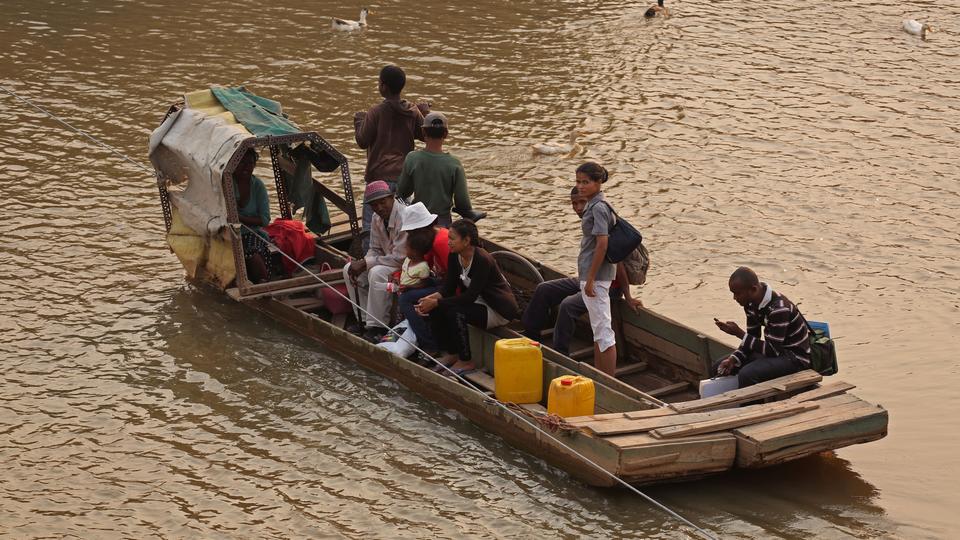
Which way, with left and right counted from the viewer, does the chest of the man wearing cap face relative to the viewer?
facing away from the viewer

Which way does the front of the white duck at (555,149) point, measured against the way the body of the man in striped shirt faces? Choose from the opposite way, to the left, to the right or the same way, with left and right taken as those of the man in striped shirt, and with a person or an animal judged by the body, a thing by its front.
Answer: the opposite way

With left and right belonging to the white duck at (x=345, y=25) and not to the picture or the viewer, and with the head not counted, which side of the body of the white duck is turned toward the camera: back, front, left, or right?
right

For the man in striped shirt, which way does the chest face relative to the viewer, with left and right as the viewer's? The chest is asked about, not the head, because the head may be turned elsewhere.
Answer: facing to the left of the viewer

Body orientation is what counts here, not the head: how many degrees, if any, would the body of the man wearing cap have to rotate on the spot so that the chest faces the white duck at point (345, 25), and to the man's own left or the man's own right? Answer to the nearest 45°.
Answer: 0° — they already face it

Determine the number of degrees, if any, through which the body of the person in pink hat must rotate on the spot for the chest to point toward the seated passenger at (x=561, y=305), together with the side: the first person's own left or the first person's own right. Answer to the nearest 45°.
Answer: approximately 90° to the first person's own left

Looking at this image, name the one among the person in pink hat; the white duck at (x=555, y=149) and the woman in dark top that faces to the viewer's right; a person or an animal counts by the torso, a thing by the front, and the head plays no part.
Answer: the white duck

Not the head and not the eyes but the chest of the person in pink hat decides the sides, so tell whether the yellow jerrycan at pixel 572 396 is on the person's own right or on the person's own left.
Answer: on the person's own left
